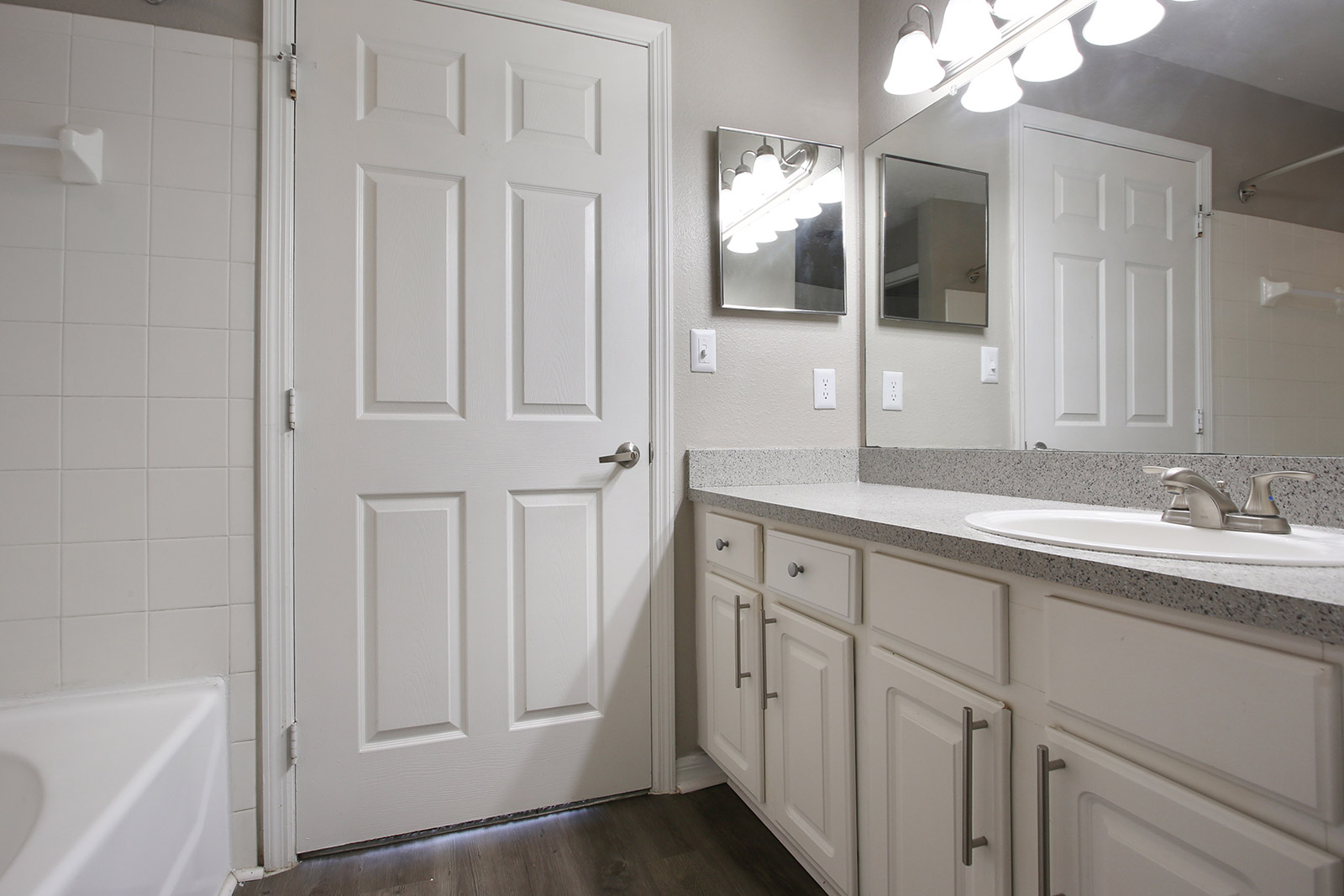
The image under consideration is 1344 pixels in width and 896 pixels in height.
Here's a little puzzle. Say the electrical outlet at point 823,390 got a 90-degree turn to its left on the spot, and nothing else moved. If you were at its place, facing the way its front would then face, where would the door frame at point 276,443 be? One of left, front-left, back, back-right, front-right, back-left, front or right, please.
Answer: back

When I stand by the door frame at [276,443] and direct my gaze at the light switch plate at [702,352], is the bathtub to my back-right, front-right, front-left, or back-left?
back-right

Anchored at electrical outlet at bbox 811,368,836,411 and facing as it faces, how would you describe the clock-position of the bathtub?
The bathtub is roughly at 3 o'clock from the electrical outlet.

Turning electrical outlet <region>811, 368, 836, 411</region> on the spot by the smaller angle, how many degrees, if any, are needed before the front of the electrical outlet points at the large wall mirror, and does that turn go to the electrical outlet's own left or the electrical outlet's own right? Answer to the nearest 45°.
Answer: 0° — it already faces it

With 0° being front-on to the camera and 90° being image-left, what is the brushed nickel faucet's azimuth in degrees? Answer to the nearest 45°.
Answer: approximately 45°

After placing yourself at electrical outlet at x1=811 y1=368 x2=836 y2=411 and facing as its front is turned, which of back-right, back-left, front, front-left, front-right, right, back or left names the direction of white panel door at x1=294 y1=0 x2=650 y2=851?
right

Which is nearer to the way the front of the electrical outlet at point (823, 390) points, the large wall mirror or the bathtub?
the large wall mirror

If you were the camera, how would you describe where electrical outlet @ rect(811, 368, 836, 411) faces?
facing the viewer and to the right of the viewer
